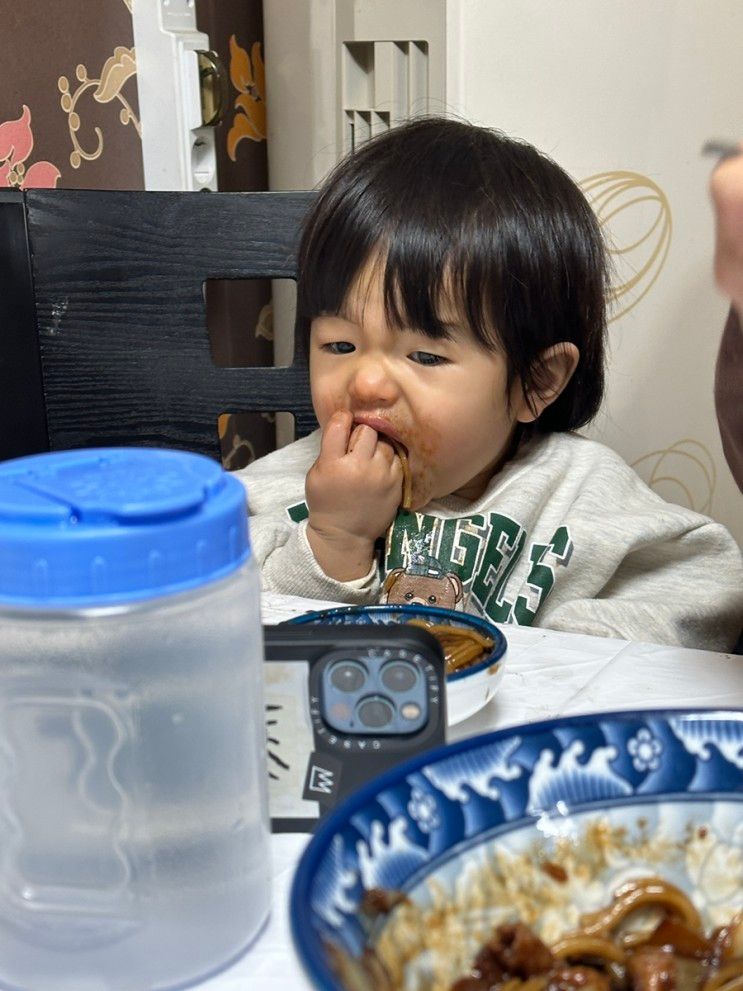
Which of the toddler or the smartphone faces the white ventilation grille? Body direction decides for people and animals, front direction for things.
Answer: the smartphone

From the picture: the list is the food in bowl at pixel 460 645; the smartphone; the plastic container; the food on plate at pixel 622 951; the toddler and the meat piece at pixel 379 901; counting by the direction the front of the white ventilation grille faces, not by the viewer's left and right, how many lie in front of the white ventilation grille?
6

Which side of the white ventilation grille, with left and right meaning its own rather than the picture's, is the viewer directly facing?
front

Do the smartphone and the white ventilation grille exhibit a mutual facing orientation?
yes

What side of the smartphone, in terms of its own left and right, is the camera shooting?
back

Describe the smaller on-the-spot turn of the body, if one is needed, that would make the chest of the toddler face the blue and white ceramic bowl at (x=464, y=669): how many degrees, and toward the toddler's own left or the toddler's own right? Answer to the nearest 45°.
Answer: approximately 45° to the toddler's own left

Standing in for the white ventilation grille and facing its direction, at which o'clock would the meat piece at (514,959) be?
The meat piece is roughly at 12 o'clock from the white ventilation grille.

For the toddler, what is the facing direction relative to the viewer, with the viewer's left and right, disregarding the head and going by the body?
facing the viewer and to the left of the viewer

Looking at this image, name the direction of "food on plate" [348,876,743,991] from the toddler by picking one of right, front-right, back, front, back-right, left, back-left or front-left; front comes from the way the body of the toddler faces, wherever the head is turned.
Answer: front-left

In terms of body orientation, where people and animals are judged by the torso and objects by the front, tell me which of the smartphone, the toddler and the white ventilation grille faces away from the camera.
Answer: the smartphone

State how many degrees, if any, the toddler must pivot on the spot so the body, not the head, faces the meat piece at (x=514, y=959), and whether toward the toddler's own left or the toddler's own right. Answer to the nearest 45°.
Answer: approximately 45° to the toddler's own left

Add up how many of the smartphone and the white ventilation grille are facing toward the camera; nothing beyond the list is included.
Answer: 1

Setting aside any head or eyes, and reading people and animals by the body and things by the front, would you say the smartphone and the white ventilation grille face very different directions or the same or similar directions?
very different directions

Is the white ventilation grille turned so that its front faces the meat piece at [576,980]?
yes
